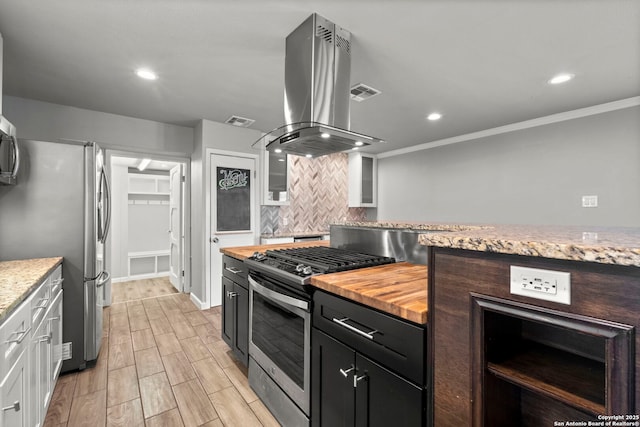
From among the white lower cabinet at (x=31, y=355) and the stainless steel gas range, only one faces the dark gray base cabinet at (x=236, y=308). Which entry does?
the white lower cabinet

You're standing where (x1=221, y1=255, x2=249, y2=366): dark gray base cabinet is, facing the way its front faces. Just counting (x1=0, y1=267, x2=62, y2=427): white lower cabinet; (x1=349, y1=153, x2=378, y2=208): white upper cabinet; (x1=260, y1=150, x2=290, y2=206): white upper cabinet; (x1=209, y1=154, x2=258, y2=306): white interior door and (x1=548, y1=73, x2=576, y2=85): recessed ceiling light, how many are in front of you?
1

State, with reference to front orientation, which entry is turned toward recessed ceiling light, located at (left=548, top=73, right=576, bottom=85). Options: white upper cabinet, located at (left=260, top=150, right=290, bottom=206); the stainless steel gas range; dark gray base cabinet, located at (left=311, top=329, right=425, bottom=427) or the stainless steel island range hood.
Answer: the white upper cabinet

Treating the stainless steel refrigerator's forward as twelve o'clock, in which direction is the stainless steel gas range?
The stainless steel gas range is roughly at 2 o'clock from the stainless steel refrigerator.

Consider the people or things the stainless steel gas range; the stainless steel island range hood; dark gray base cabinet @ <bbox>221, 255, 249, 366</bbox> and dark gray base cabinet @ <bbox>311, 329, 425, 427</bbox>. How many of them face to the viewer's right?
0

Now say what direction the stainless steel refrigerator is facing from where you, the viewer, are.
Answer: facing to the right of the viewer

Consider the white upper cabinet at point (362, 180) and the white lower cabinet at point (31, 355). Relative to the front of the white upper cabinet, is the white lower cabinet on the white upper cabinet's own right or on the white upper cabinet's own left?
on the white upper cabinet's own right

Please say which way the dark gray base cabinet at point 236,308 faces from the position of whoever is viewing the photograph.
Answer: facing the viewer and to the left of the viewer

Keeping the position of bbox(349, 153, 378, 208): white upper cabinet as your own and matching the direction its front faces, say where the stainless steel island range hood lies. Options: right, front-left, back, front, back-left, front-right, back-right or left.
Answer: front-right

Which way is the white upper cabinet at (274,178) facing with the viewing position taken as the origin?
facing the viewer and to the right of the viewer

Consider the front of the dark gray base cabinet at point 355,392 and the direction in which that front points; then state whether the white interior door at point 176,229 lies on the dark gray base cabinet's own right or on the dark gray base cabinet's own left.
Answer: on the dark gray base cabinet's own right

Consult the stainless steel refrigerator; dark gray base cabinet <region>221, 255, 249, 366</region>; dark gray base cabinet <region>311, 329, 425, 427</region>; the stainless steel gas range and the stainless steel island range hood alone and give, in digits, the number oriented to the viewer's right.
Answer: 1

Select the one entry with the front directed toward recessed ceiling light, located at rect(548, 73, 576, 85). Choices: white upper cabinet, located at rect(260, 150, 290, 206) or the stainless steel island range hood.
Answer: the white upper cabinet

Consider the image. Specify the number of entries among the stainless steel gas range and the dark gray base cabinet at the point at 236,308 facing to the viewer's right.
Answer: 0

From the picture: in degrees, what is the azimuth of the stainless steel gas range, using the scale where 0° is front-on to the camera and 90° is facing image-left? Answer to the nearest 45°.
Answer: approximately 45°

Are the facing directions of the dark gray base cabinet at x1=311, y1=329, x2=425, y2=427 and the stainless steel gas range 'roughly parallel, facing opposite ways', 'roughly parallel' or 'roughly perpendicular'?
roughly parallel
